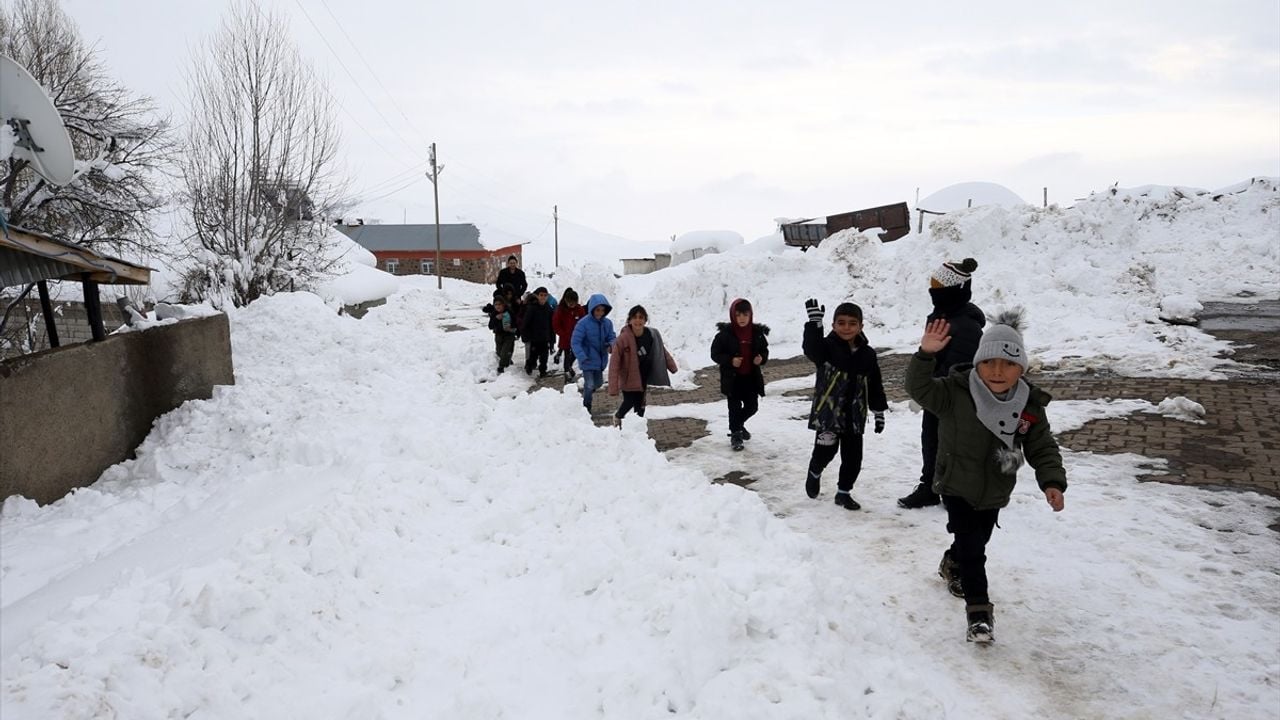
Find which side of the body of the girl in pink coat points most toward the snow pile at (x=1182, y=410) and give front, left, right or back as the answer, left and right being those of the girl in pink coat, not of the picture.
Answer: left

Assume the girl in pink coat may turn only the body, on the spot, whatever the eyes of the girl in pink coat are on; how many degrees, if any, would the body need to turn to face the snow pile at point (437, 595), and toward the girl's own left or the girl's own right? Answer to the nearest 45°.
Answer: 0° — they already face it

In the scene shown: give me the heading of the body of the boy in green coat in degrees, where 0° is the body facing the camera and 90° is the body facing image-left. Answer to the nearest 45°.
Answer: approximately 0°

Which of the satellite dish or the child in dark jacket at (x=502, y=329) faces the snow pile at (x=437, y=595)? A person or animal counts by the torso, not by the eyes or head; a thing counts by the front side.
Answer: the child in dark jacket

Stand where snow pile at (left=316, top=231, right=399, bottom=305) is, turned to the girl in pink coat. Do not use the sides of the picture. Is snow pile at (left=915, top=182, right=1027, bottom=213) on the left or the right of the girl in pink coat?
left

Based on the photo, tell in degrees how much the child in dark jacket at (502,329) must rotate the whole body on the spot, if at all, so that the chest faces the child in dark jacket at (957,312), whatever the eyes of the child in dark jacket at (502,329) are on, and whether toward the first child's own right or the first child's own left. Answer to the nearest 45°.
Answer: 0° — they already face them

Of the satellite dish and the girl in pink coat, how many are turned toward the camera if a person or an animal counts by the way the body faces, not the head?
1

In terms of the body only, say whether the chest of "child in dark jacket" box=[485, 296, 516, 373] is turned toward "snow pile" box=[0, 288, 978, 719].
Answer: yes
